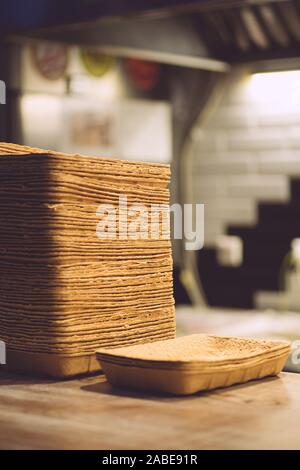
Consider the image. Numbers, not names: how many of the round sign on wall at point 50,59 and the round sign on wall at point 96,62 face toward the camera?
2

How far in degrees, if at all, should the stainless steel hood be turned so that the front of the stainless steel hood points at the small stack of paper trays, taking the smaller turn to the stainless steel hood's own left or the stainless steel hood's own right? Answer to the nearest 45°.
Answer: approximately 45° to the stainless steel hood's own left

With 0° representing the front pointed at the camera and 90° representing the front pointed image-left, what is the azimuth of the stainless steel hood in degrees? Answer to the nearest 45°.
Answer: approximately 45°

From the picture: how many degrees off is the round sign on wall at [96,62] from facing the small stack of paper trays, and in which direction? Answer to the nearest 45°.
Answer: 0° — it already faces it

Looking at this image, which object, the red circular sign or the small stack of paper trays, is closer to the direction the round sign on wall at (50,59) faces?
the small stack of paper trays

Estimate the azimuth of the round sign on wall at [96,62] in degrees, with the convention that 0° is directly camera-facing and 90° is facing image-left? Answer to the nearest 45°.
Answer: approximately 0°

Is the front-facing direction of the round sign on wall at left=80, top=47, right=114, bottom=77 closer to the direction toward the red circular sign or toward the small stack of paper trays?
the small stack of paper trays

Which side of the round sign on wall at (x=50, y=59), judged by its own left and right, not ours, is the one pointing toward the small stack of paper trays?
front
